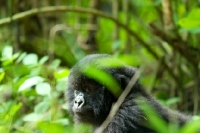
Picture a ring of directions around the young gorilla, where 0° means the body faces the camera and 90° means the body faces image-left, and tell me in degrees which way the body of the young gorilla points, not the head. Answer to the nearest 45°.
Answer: approximately 45°

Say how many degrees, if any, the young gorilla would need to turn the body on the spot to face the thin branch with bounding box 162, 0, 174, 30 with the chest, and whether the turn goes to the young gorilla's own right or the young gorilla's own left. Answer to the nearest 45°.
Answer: approximately 180°
